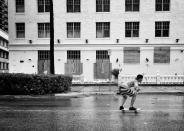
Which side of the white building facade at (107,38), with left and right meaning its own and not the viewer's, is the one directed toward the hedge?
front

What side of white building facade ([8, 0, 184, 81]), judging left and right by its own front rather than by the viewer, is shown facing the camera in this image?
front

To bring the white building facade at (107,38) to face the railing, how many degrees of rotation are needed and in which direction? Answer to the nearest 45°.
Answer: approximately 45° to its left
